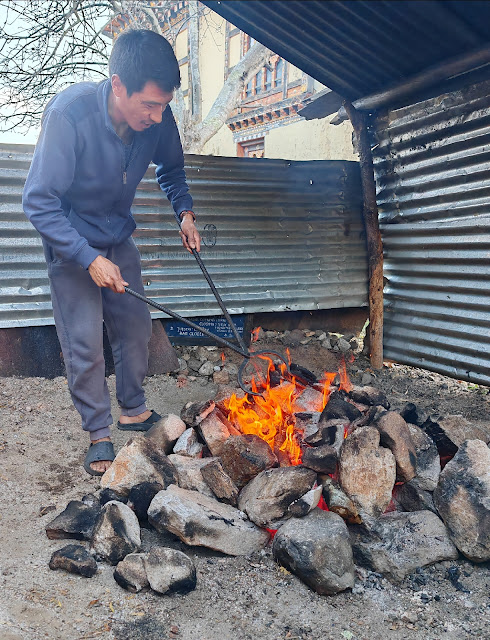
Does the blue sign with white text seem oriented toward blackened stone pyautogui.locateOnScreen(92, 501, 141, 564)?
yes

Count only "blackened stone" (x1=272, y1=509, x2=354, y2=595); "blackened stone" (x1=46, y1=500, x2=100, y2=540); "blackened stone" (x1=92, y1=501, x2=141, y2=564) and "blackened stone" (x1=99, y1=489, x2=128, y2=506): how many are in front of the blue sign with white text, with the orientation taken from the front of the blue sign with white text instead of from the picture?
4

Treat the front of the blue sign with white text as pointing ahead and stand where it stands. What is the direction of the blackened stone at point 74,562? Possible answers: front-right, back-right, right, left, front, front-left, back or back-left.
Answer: front

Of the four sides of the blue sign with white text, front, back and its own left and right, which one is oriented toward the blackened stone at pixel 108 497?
front

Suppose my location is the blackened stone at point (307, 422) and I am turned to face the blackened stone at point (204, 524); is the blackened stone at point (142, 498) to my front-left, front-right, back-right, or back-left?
front-right

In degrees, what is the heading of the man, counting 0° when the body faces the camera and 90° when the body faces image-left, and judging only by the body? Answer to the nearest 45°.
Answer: approximately 315°

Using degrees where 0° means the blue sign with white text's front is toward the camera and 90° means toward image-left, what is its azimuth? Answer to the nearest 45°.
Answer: approximately 0°

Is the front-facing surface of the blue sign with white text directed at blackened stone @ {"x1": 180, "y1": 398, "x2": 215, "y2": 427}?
yes

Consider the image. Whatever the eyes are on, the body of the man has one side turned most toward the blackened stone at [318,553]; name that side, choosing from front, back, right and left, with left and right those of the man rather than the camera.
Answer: front

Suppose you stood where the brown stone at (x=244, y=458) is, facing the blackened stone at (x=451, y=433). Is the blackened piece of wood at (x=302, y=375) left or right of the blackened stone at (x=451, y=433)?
left

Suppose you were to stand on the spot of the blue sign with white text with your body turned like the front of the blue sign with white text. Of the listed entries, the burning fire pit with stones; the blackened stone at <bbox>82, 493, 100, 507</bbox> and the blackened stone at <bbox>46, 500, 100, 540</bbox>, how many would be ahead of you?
3

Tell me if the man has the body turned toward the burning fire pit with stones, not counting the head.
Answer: yes

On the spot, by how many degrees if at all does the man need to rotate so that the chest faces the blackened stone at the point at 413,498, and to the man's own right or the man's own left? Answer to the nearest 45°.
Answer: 0° — they already face it

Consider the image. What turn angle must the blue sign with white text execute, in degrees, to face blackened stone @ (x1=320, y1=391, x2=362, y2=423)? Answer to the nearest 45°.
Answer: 0° — it already faces it

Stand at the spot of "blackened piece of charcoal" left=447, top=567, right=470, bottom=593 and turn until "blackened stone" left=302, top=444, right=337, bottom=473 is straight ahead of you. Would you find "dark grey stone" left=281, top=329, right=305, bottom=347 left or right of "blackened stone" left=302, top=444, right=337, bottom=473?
right
